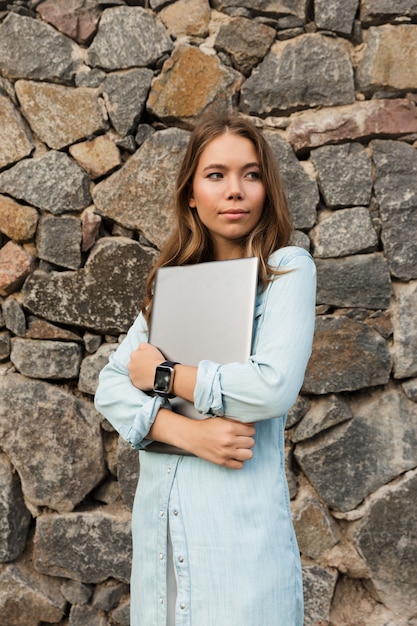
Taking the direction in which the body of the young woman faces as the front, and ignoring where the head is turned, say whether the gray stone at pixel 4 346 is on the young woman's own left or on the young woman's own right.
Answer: on the young woman's own right

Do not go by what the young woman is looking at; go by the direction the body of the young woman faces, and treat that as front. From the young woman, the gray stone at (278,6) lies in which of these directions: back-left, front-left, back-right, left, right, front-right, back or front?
back-right

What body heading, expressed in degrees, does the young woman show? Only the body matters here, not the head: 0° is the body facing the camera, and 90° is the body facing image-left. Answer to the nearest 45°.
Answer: approximately 45°
